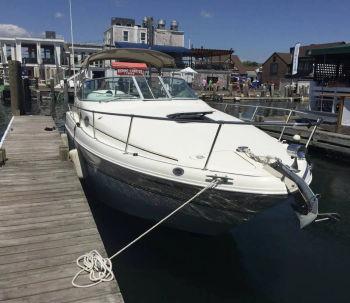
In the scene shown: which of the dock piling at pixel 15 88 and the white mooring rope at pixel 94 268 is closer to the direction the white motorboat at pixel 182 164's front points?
the white mooring rope

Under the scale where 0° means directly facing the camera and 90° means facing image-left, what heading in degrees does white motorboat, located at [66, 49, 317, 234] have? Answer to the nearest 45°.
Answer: approximately 315°

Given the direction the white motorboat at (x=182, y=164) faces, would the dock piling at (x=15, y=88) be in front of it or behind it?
behind

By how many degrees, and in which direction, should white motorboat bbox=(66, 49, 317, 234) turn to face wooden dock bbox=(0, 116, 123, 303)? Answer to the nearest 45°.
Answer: approximately 90° to its right

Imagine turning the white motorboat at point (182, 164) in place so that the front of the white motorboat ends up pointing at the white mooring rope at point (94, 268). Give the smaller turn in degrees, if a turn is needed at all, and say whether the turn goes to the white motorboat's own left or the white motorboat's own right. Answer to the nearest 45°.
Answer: approximately 90° to the white motorboat's own right
